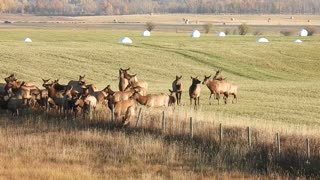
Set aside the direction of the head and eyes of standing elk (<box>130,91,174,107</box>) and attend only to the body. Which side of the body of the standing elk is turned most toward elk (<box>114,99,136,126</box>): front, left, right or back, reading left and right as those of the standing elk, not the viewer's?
left

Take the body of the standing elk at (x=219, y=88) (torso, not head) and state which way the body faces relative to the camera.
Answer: to the viewer's left

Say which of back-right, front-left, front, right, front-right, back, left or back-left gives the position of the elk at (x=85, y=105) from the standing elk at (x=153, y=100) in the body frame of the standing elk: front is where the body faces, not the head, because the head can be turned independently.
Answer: front-left

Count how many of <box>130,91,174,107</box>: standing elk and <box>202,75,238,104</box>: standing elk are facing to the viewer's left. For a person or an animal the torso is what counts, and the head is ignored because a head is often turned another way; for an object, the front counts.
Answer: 2

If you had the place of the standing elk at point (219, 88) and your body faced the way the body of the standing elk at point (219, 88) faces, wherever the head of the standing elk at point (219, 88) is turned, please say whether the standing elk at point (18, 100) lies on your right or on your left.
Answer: on your left

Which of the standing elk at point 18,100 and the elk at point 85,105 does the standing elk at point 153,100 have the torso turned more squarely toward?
the standing elk at point 18,100

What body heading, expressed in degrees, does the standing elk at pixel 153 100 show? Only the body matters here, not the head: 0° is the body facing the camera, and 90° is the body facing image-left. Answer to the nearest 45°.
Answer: approximately 90°
